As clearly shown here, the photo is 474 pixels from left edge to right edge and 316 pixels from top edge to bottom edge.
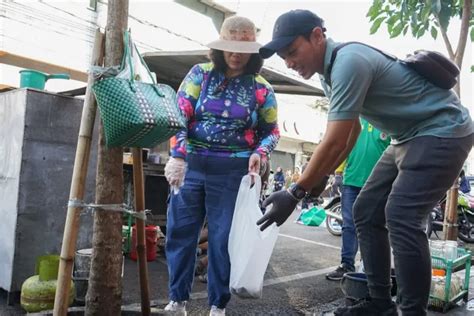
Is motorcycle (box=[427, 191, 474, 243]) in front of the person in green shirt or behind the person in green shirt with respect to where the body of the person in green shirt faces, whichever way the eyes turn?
behind

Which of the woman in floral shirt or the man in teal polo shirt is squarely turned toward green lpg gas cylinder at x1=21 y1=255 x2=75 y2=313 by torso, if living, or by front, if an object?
the man in teal polo shirt

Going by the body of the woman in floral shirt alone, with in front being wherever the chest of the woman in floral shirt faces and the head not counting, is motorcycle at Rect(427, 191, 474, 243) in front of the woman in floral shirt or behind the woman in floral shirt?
behind

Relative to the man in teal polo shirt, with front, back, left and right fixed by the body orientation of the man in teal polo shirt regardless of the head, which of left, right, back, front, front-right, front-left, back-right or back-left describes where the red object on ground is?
front-right

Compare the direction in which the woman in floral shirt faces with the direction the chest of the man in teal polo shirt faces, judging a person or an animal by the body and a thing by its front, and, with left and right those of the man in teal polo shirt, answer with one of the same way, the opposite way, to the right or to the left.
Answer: to the left

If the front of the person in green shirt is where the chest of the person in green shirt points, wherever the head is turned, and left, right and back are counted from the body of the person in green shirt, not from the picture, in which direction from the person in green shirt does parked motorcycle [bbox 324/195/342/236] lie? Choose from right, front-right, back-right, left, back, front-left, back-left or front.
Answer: back-right

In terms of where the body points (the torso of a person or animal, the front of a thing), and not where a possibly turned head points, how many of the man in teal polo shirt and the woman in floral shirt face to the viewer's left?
1

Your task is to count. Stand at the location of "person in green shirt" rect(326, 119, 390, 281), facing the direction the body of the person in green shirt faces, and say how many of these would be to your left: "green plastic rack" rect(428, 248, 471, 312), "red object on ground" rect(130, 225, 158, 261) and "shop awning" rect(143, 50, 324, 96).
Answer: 1

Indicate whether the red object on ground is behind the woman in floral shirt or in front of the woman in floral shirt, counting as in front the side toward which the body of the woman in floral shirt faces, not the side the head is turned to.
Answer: behind

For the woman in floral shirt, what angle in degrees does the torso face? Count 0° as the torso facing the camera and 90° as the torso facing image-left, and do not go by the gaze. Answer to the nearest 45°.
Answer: approximately 0°

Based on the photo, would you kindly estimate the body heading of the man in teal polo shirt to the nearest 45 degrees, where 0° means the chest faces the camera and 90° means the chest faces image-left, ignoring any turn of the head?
approximately 90°
